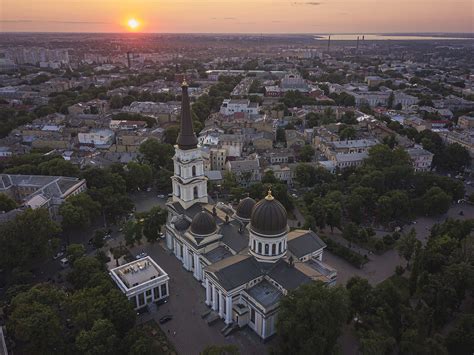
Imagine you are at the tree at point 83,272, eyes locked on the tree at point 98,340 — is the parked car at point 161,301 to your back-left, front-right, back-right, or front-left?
front-left

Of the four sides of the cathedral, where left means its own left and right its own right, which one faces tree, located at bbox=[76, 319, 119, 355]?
left

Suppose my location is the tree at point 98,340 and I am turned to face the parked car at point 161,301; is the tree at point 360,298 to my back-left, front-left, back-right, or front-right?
front-right

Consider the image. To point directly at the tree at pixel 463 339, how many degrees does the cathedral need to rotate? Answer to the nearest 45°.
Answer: approximately 135° to its right

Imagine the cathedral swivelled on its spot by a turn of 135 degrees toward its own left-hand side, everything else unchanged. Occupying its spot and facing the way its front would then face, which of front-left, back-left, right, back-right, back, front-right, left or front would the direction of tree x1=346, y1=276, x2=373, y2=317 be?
left

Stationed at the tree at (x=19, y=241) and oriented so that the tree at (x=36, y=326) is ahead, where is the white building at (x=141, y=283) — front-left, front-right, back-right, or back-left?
front-left

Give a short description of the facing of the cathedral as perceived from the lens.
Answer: facing away from the viewer and to the left of the viewer

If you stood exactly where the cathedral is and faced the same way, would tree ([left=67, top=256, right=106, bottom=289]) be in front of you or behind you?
in front

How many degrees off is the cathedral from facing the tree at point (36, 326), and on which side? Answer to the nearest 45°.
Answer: approximately 45° to its left

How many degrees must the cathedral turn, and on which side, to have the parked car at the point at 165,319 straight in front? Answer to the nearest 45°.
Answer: approximately 45° to its left
